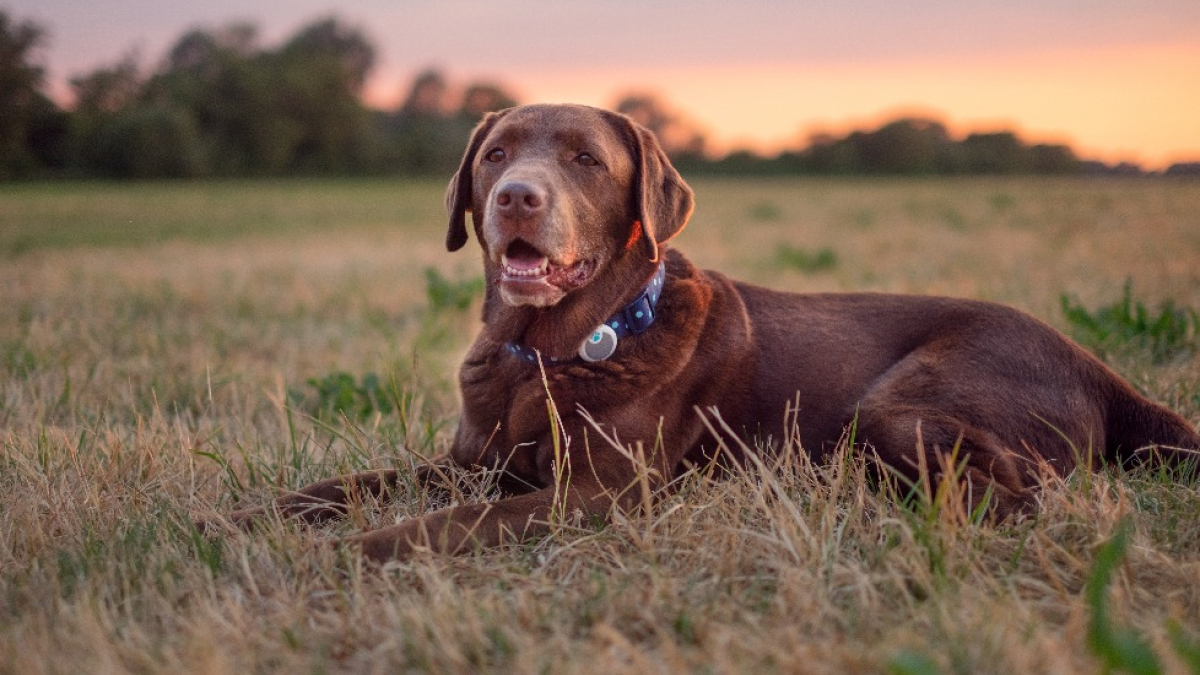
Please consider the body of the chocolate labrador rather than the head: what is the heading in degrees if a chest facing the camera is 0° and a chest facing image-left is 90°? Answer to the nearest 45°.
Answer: approximately 45°
